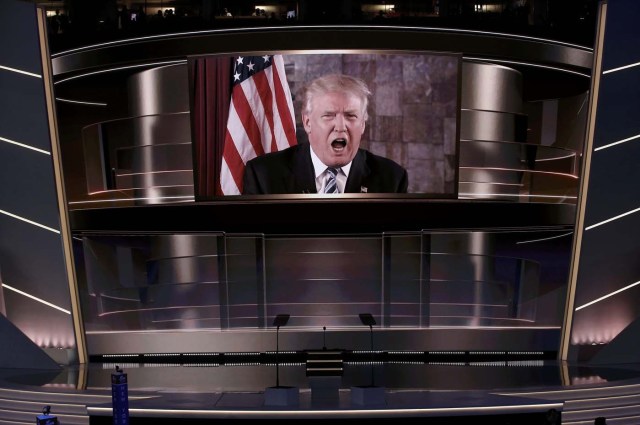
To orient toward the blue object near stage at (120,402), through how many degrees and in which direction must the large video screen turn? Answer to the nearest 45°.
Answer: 0° — it already faces it

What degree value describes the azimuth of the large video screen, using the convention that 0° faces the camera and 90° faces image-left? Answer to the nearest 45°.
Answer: approximately 0°
